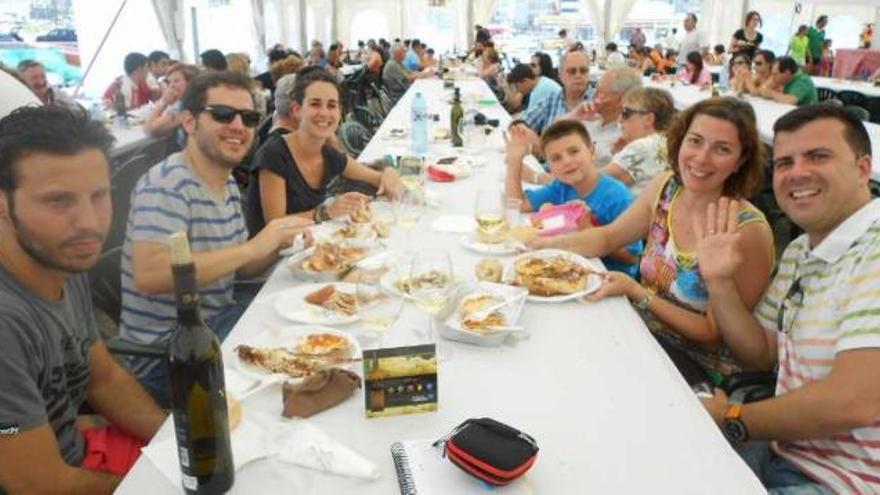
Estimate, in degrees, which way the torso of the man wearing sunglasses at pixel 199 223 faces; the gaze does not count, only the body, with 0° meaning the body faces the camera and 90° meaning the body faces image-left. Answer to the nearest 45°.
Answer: approximately 315°

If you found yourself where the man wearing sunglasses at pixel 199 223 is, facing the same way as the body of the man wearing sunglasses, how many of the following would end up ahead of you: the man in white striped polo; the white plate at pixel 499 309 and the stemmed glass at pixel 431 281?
3

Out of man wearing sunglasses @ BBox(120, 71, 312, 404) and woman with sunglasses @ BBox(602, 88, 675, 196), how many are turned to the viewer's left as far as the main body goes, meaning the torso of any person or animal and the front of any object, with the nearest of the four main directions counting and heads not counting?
1

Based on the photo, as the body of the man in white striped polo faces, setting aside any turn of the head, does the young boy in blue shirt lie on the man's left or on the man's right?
on the man's right

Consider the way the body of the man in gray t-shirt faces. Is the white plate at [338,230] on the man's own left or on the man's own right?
on the man's own left

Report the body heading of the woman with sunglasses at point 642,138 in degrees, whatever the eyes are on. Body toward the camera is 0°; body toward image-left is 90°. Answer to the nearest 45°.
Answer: approximately 90°

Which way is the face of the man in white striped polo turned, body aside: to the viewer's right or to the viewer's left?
to the viewer's left

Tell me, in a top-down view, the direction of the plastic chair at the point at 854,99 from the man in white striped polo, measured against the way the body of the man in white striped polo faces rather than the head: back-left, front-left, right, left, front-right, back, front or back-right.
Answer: back-right

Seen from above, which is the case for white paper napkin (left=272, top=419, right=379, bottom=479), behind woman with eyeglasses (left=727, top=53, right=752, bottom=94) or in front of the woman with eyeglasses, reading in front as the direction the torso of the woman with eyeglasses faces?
in front

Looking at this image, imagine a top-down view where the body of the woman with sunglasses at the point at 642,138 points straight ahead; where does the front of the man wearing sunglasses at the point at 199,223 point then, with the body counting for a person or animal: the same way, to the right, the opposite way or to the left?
the opposite way
